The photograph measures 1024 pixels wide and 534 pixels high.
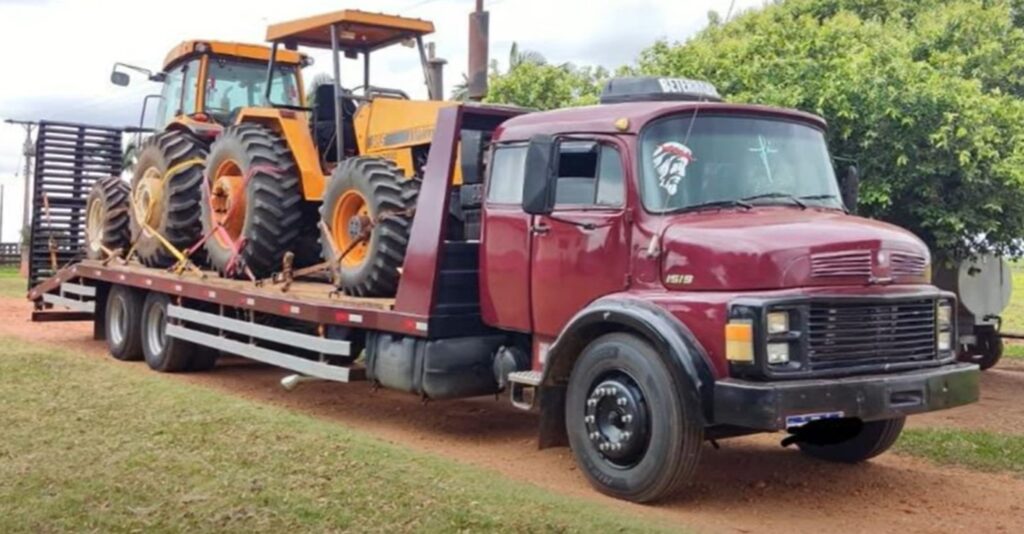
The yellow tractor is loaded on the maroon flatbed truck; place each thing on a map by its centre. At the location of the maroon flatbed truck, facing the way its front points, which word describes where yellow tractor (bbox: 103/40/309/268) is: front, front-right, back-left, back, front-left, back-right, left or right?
back

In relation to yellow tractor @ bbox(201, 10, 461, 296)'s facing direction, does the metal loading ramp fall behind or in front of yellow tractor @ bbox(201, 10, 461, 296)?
behind

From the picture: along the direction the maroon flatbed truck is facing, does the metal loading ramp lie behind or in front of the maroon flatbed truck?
behind

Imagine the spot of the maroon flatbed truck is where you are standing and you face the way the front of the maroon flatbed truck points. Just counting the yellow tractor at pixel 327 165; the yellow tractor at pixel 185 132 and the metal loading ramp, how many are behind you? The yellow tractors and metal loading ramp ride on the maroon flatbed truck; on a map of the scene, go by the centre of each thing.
3

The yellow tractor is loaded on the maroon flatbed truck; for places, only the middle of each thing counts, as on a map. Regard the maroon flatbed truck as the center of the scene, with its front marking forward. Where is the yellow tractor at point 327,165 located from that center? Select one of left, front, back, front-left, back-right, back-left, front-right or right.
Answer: back

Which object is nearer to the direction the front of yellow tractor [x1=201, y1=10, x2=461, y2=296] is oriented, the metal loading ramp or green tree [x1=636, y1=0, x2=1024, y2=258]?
the green tree
